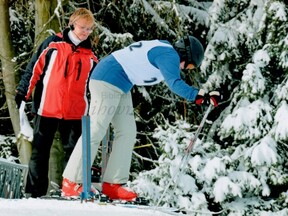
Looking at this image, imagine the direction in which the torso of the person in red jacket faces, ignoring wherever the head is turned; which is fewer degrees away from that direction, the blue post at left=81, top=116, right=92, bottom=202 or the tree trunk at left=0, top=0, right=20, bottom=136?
the blue post

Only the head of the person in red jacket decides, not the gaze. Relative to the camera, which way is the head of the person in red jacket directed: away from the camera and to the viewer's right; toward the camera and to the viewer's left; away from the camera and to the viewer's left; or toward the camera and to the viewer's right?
toward the camera and to the viewer's right

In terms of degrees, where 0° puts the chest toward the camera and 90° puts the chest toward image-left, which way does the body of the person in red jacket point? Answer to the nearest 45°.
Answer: approximately 315°
